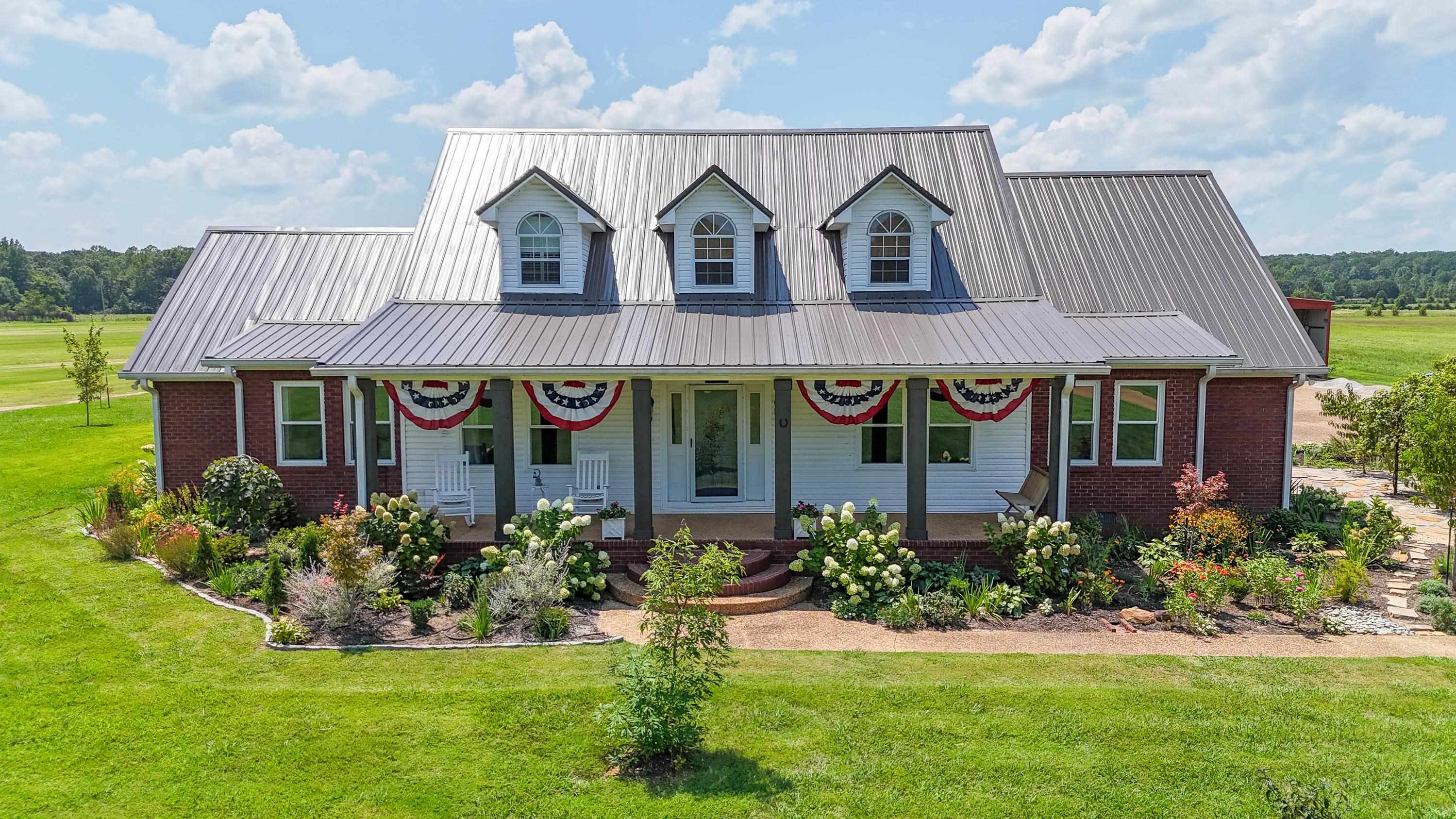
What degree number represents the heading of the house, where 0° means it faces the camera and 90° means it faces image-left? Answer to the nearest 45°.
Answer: approximately 0°

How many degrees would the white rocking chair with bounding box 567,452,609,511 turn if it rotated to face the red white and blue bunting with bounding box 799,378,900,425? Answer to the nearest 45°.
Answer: approximately 45° to its left

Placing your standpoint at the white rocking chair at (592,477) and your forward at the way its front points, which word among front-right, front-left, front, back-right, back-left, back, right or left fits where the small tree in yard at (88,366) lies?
back-right

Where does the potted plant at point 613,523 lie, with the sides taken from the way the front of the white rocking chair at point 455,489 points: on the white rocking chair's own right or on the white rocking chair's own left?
on the white rocking chair's own left

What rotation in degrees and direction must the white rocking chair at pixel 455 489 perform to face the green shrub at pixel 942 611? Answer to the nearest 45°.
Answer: approximately 45° to its left

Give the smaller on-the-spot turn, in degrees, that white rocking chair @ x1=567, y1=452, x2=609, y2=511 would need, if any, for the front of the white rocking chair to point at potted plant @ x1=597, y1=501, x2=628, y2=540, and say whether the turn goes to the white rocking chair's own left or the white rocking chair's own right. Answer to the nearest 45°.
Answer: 0° — it already faces it
